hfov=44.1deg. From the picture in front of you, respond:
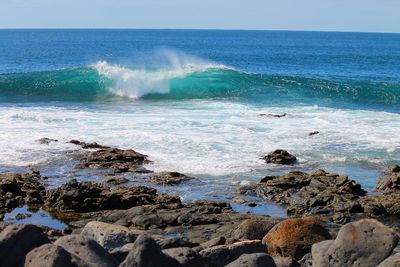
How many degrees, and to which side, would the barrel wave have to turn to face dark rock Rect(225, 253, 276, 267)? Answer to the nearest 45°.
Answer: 0° — it already faces it

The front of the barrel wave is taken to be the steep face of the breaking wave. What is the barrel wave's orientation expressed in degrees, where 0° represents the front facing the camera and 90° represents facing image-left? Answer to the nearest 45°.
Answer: approximately 0°

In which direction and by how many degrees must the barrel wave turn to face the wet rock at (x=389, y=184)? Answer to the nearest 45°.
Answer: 0° — it already faces it

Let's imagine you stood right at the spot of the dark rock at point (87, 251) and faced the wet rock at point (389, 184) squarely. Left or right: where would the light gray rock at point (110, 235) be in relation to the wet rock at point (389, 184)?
left

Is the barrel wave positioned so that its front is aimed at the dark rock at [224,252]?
yes

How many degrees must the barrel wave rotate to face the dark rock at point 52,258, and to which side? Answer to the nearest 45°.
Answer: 0° — it already faces it

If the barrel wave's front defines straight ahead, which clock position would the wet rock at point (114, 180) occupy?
The wet rock is roughly at 12 o'clock from the barrel wave.

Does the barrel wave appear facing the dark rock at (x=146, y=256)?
yes

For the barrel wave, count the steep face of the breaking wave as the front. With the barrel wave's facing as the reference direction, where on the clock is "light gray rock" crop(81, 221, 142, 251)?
The light gray rock is roughly at 12 o'clock from the barrel wave.

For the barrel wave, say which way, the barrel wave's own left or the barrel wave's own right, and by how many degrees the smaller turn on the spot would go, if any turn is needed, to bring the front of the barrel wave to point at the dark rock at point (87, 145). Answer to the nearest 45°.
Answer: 0° — it already faces it

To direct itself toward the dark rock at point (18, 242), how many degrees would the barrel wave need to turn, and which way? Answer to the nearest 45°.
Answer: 0° — it already faces it
